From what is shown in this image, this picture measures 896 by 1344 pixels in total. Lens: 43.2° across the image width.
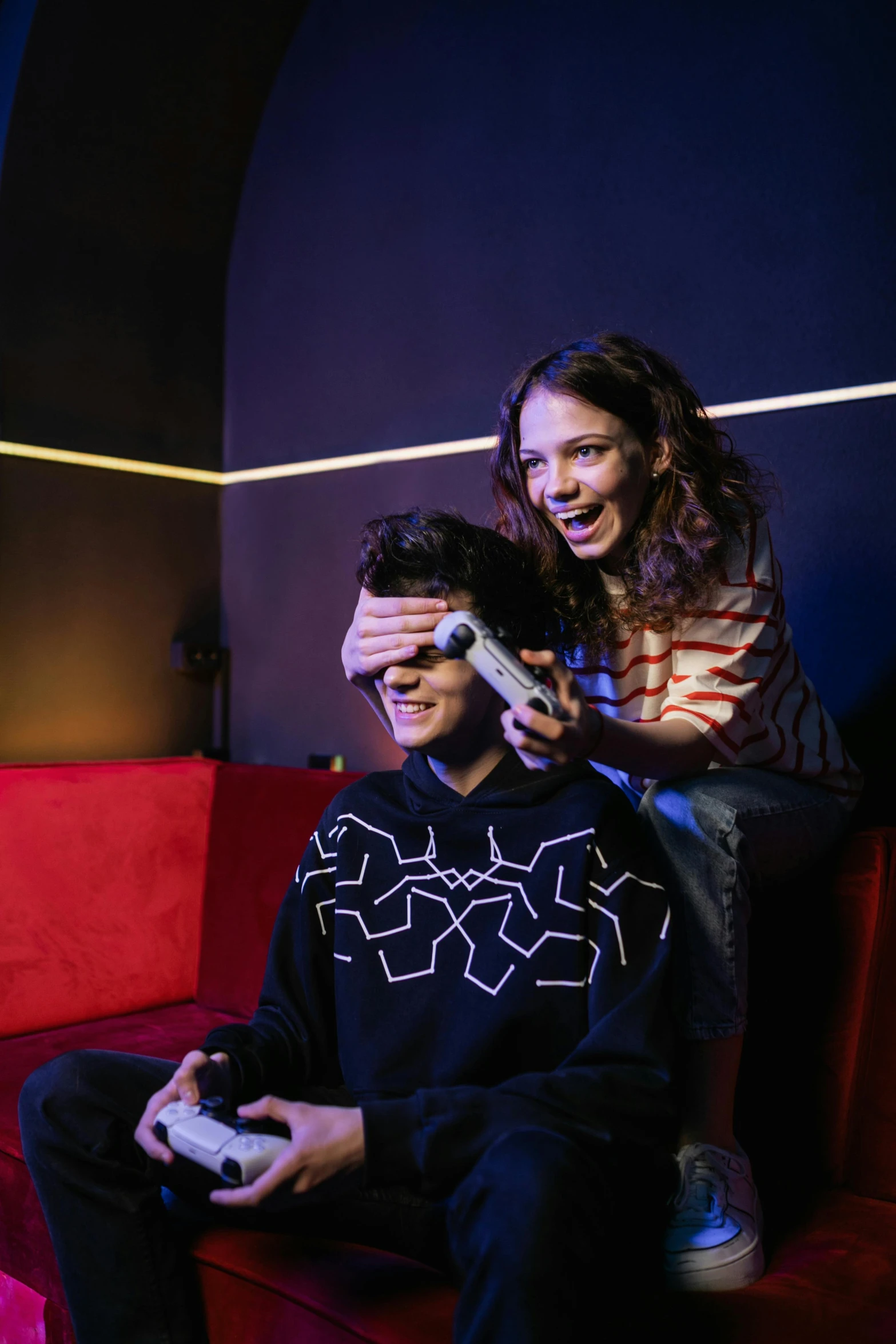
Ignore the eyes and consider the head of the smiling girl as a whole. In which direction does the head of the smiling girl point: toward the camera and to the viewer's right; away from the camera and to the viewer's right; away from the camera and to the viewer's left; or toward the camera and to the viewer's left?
toward the camera and to the viewer's left

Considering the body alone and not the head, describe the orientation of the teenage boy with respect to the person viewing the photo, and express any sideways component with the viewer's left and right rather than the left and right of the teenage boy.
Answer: facing the viewer and to the left of the viewer

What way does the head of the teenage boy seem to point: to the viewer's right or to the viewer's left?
to the viewer's left

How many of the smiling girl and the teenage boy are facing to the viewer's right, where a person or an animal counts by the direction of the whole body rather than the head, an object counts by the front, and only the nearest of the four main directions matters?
0
